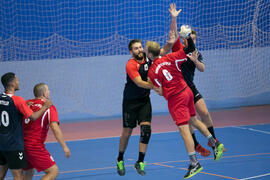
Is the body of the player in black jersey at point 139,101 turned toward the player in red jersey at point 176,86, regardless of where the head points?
yes

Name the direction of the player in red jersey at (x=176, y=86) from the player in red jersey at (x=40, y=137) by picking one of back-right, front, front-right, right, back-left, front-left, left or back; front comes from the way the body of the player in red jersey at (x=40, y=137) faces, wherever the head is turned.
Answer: front-right

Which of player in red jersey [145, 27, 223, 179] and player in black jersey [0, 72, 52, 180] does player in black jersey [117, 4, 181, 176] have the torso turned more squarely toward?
the player in red jersey

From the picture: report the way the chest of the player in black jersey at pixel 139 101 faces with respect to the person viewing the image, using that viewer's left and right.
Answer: facing the viewer and to the right of the viewer

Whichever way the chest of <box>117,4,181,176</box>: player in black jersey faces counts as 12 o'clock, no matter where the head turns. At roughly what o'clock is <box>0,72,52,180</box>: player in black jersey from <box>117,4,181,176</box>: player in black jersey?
<box>0,72,52,180</box>: player in black jersey is roughly at 3 o'clock from <box>117,4,181,176</box>: player in black jersey.

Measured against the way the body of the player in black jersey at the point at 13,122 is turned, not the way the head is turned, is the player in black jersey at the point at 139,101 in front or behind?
in front

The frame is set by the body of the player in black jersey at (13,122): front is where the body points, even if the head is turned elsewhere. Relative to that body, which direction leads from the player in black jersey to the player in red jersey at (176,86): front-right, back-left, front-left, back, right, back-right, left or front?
front-right

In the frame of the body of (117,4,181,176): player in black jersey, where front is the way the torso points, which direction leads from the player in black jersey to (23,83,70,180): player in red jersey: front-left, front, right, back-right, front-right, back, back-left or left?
right

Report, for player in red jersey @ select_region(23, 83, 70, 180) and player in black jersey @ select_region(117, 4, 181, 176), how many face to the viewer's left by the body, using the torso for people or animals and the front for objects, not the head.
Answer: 0

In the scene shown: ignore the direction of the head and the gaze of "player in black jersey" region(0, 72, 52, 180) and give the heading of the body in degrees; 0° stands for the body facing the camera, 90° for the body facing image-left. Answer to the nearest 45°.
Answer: approximately 225°
